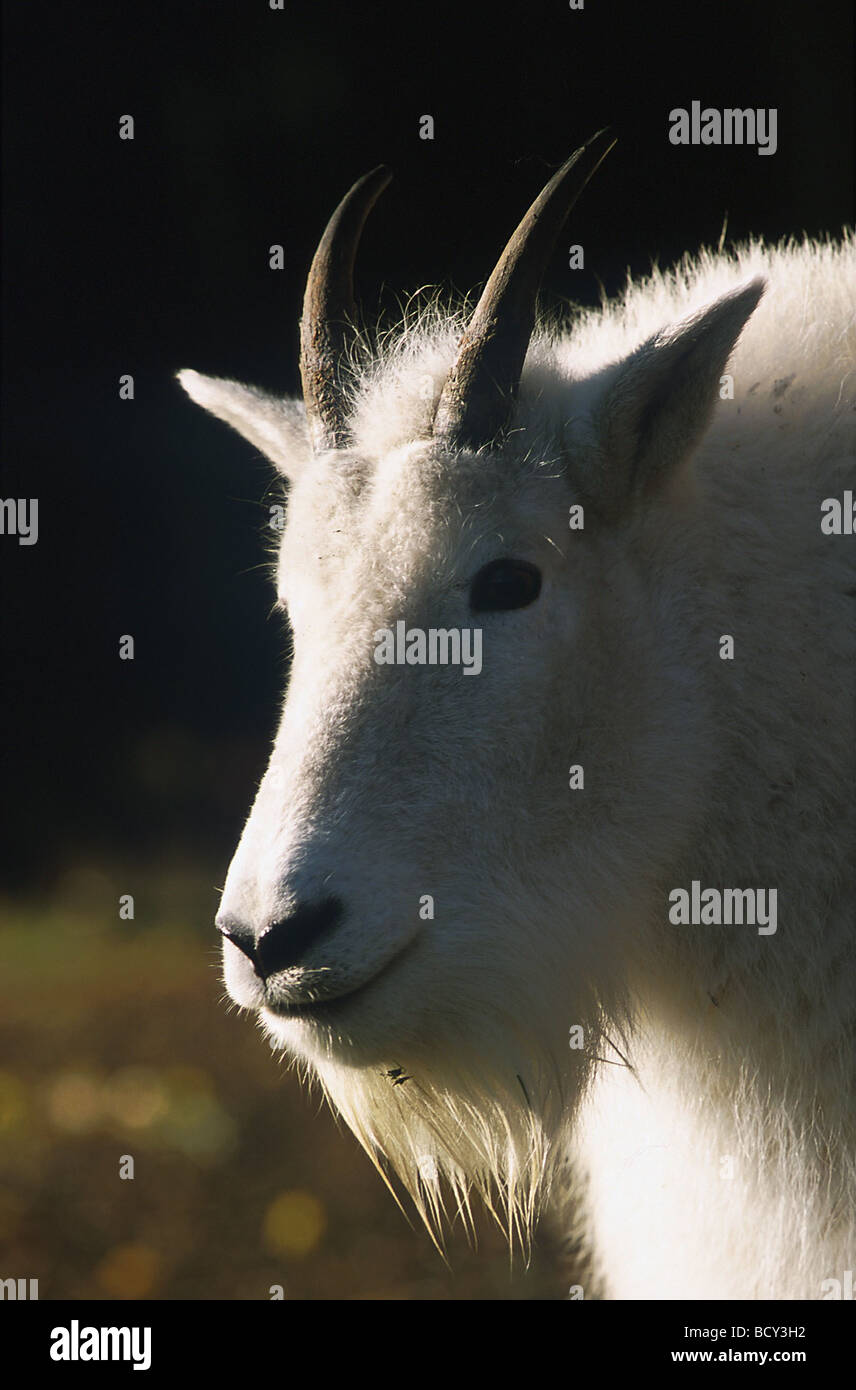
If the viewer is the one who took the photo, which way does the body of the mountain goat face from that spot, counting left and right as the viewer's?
facing the viewer and to the left of the viewer
